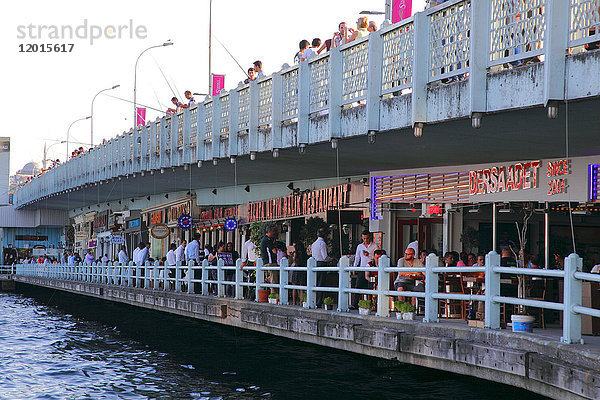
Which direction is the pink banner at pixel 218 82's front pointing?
toward the camera

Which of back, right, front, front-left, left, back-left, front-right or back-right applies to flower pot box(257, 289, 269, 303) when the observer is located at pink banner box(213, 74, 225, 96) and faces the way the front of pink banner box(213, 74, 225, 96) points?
front

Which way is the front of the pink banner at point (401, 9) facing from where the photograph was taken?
facing the viewer

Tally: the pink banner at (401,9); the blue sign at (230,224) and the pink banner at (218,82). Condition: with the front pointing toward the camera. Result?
3

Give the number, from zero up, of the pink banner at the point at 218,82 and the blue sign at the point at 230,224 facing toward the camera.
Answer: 2

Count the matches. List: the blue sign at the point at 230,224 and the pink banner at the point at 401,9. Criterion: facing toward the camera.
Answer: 2

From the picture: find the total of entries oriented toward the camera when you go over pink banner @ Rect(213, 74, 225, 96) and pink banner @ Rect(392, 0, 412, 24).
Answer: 2

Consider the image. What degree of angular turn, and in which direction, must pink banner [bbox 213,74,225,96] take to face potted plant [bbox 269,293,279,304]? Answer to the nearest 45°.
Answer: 0° — it already faces it

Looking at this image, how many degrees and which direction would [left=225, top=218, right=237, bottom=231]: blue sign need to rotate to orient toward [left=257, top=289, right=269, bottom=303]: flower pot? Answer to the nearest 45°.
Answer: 0° — it already faces it
